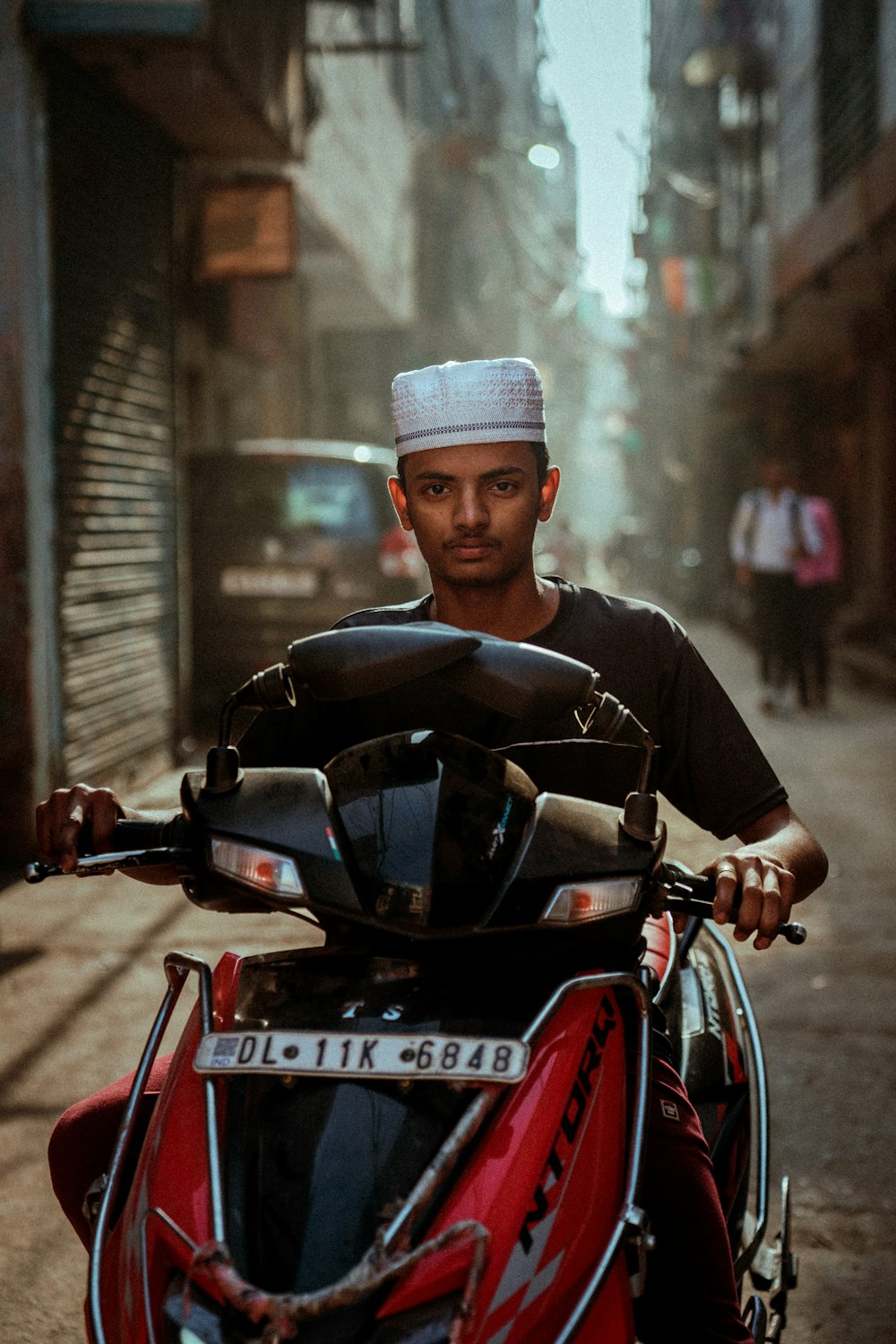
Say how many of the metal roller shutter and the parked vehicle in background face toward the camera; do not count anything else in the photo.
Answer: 0

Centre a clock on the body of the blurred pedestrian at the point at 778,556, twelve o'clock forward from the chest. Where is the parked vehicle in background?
The parked vehicle in background is roughly at 2 o'clock from the blurred pedestrian.

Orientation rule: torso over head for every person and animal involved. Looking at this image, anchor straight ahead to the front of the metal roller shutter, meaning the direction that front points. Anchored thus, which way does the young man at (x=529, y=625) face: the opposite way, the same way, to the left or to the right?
to the right

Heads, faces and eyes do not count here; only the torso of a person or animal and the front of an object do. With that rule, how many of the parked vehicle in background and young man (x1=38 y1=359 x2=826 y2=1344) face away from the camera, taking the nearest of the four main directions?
1

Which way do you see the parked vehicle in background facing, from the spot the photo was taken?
facing away from the viewer

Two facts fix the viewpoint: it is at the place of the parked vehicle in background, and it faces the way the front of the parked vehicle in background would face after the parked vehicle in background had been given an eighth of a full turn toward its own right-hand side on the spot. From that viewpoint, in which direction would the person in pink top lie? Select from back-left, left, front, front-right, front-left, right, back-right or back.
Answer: front-right

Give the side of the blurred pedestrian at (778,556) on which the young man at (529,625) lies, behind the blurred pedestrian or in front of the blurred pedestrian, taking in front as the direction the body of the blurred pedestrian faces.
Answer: in front

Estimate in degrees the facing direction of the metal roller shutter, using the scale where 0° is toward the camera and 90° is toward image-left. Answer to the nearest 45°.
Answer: approximately 270°

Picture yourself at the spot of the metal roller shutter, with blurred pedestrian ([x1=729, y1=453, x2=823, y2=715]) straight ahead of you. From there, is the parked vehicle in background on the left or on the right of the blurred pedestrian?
left

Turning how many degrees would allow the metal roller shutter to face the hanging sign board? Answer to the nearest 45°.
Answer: approximately 90° to its left

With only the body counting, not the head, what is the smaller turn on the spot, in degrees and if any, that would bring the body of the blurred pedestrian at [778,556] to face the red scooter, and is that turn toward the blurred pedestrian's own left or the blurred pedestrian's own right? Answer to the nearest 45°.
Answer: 0° — they already face it

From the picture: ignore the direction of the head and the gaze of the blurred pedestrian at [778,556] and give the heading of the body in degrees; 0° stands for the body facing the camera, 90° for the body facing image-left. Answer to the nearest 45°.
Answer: approximately 0°

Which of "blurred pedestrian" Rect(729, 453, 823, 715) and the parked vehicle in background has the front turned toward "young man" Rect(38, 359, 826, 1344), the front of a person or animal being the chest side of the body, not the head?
the blurred pedestrian
